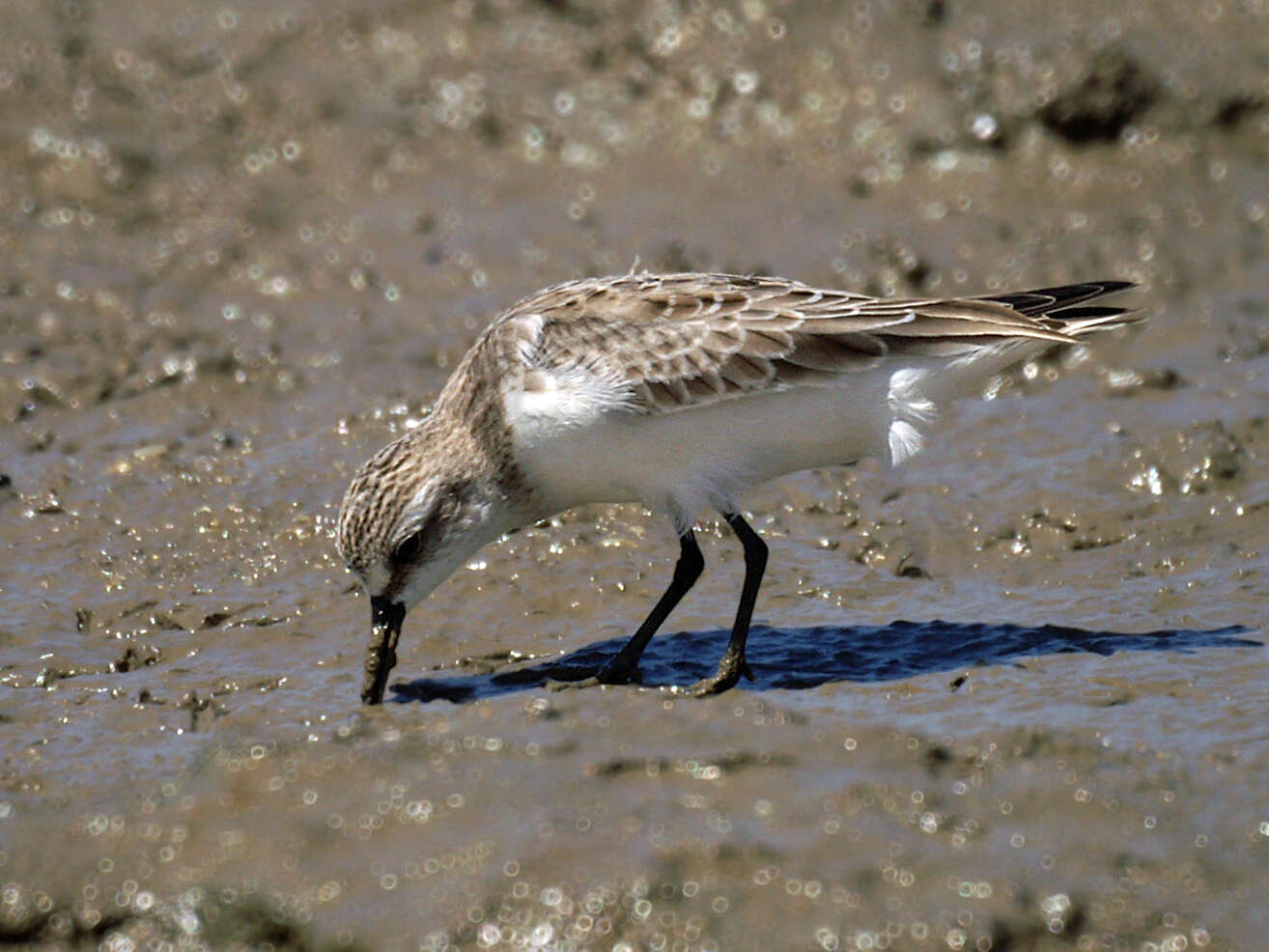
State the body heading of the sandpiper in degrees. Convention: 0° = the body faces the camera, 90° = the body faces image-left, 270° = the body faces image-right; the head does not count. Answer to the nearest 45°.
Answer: approximately 90°
